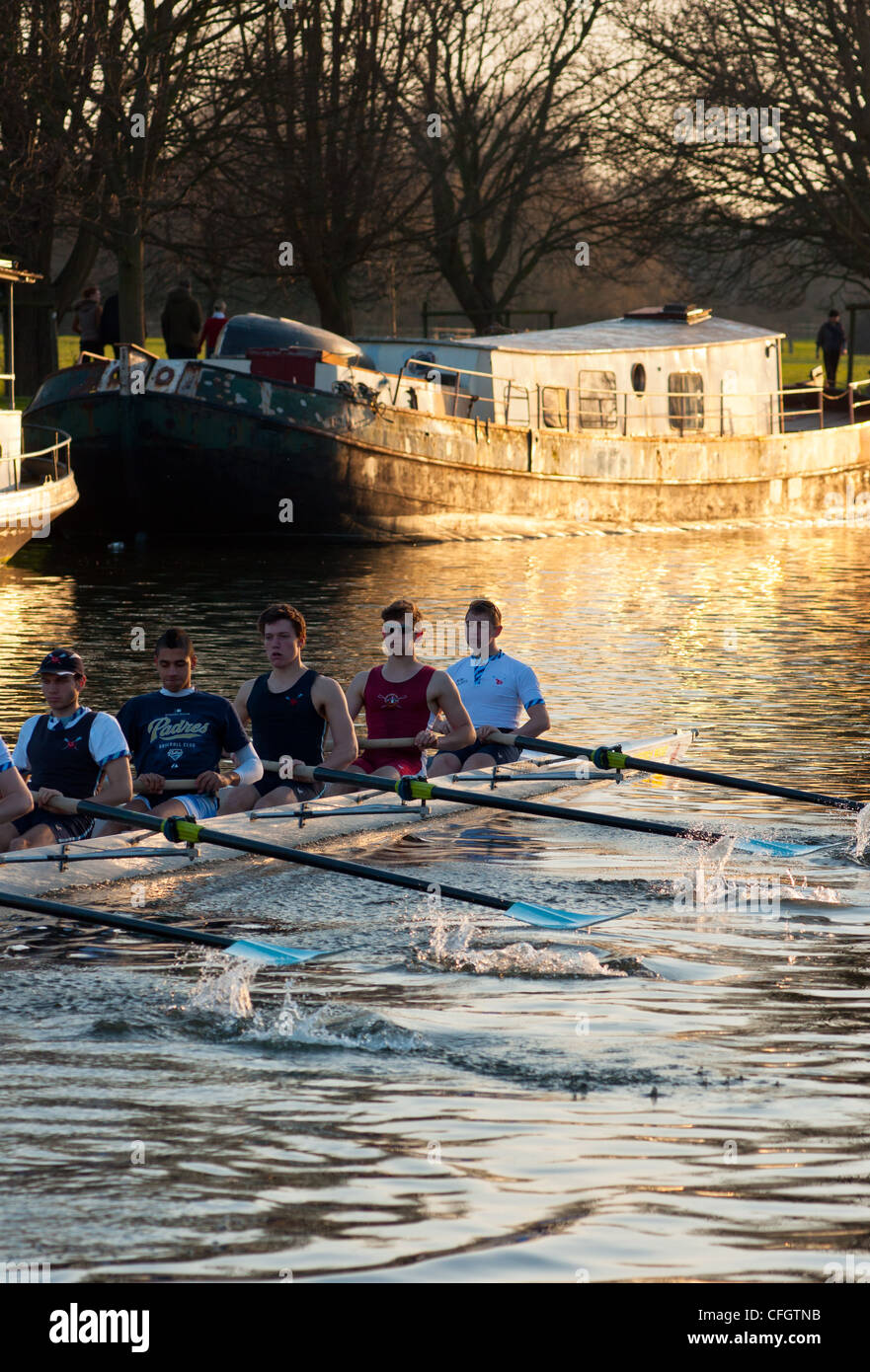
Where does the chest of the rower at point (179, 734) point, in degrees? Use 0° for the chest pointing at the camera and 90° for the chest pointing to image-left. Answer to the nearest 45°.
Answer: approximately 45°

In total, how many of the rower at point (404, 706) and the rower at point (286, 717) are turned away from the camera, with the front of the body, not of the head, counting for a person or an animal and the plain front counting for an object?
0

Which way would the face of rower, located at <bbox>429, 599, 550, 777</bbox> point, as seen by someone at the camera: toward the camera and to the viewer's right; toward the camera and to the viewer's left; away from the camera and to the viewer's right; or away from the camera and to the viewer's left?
toward the camera and to the viewer's left

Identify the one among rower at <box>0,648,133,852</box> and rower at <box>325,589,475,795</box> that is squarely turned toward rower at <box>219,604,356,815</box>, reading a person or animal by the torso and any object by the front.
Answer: rower at <box>325,589,475,795</box>

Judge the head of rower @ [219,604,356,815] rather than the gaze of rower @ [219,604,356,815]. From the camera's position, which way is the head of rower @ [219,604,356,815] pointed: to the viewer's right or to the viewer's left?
to the viewer's left

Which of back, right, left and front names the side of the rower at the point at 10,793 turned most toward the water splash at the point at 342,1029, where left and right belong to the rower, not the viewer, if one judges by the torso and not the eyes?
left

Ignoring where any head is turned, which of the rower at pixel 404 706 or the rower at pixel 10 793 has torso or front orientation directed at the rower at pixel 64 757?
the rower at pixel 404 706

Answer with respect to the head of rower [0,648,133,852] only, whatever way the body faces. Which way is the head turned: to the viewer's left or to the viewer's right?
to the viewer's left

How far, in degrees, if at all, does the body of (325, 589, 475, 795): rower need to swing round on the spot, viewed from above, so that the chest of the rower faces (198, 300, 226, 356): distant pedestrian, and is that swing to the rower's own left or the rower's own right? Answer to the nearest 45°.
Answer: approximately 135° to the rower's own right

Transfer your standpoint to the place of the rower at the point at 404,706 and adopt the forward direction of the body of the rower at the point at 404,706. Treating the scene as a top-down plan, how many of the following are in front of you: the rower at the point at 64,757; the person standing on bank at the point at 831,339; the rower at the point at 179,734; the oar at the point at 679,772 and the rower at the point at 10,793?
3

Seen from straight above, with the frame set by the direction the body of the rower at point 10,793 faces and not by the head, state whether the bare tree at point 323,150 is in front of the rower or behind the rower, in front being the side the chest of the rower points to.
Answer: behind
